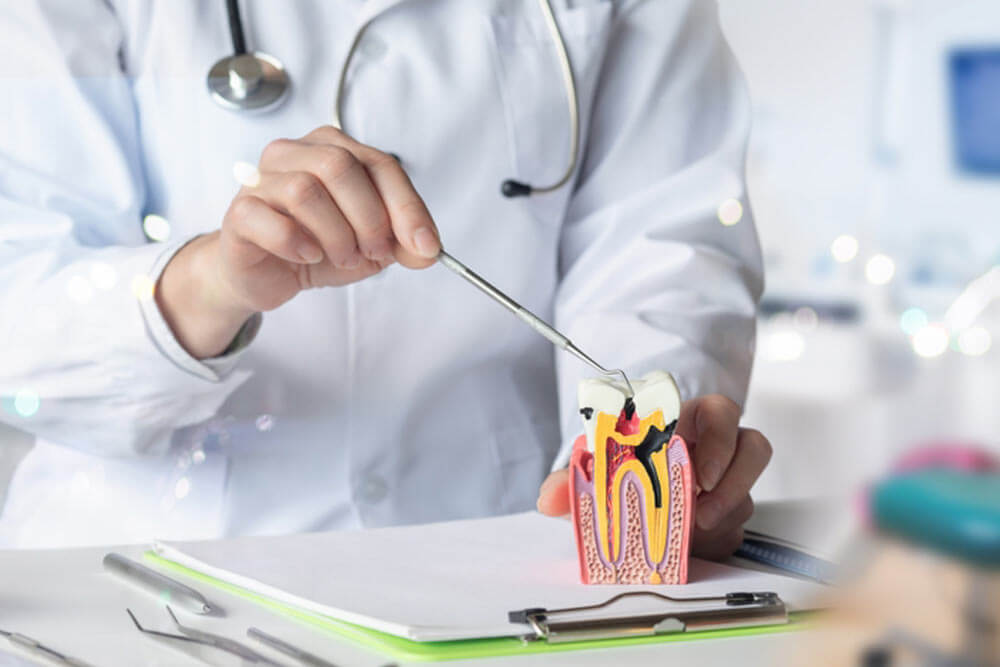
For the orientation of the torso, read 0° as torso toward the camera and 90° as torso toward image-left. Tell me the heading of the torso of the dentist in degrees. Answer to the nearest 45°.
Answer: approximately 0°
